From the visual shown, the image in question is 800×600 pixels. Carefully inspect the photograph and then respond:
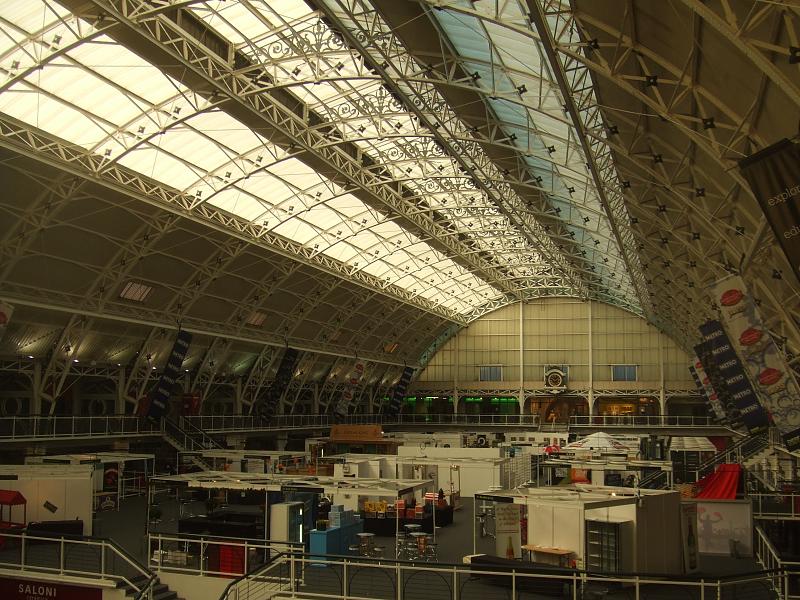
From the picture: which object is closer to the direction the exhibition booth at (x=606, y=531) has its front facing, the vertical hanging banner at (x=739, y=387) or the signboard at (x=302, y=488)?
the signboard

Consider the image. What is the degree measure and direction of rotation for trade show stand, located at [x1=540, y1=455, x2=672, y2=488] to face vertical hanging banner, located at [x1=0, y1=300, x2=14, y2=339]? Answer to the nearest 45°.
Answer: approximately 45° to its right

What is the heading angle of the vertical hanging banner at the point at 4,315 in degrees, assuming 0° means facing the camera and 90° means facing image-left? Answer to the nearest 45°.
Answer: approximately 315°

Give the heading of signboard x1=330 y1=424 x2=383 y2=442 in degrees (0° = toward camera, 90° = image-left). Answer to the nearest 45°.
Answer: approximately 0°

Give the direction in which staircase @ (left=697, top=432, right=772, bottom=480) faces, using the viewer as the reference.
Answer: facing to the left of the viewer

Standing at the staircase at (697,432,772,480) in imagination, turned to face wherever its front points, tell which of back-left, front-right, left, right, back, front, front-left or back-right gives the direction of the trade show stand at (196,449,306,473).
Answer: front-left

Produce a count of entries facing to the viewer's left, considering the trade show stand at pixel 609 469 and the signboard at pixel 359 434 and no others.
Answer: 0

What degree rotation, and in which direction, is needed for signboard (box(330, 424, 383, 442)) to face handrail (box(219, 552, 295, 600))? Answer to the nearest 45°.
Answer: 0° — it already faces it
